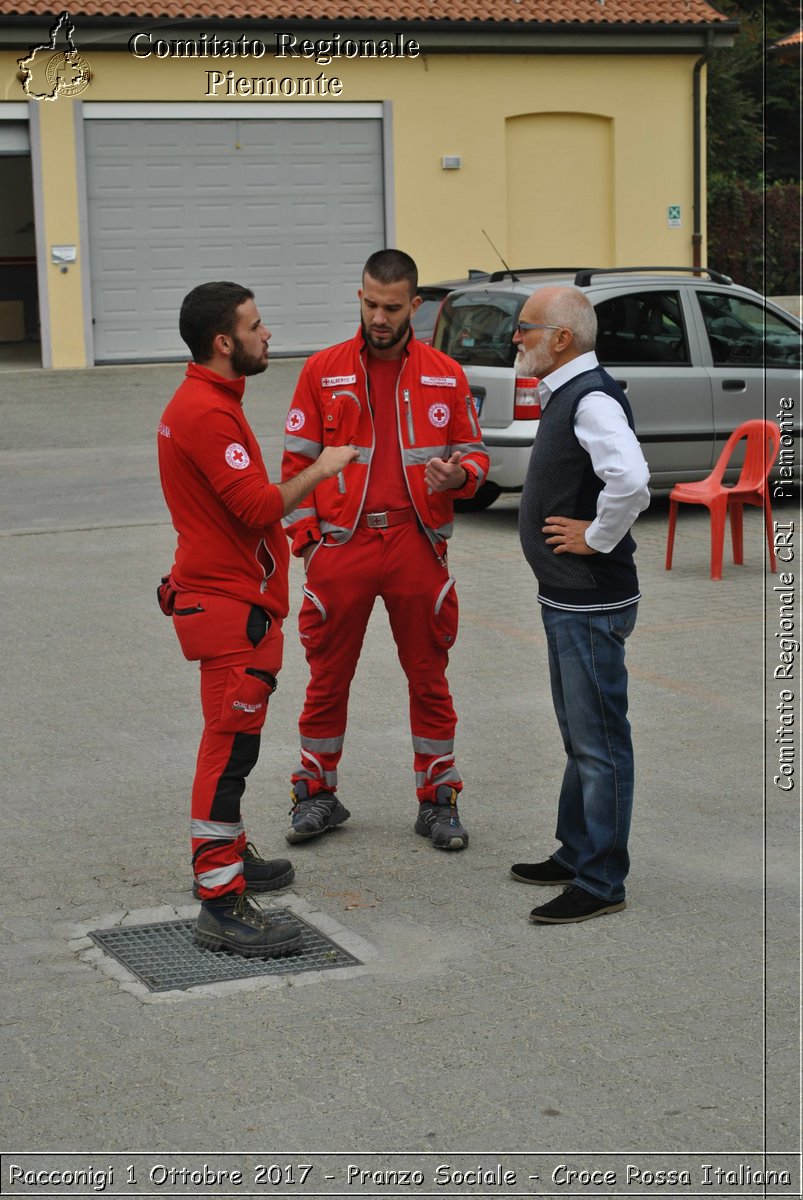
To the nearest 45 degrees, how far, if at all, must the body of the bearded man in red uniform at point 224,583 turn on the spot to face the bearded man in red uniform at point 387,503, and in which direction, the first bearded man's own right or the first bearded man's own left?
approximately 45° to the first bearded man's own left

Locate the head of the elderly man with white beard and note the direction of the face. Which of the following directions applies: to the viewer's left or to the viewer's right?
to the viewer's left

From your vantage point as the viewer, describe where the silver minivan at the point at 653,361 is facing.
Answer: facing away from the viewer and to the right of the viewer

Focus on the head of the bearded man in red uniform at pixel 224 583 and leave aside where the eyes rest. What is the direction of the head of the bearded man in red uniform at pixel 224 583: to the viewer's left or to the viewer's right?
to the viewer's right

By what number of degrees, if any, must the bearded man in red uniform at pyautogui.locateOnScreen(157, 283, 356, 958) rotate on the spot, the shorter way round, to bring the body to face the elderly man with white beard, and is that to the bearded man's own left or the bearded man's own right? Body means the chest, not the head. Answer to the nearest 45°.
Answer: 0° — they already face them

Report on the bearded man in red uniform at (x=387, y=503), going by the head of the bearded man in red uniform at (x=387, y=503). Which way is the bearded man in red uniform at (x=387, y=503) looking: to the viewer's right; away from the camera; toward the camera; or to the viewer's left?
toward the camera

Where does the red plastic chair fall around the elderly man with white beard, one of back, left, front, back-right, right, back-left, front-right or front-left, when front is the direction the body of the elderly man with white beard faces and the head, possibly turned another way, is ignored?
right

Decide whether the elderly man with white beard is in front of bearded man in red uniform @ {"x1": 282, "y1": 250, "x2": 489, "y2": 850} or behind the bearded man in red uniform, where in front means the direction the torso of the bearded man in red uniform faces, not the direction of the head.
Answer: in front

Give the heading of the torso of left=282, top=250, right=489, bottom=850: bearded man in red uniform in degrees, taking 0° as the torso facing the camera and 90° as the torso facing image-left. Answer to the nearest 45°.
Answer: approximately 0°

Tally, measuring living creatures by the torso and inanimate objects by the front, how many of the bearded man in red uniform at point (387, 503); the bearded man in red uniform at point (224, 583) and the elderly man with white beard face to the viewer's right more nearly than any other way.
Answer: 1

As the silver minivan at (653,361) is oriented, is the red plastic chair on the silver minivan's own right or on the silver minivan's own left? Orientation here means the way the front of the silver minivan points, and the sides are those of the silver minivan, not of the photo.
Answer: on the silver minivan's own right

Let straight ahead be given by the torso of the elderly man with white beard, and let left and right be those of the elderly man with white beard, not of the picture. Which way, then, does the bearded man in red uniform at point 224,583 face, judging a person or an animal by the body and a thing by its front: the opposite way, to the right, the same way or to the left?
the opposite way

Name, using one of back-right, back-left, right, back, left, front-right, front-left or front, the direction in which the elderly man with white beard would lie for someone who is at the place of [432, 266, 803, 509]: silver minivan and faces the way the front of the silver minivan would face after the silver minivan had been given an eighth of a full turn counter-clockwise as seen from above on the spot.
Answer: back

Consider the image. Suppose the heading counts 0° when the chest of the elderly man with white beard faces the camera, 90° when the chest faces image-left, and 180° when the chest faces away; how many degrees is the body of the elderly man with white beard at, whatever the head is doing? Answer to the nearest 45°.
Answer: approximately 90°

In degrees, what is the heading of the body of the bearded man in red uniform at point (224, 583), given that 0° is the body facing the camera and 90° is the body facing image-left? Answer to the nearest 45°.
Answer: approximately 270°
